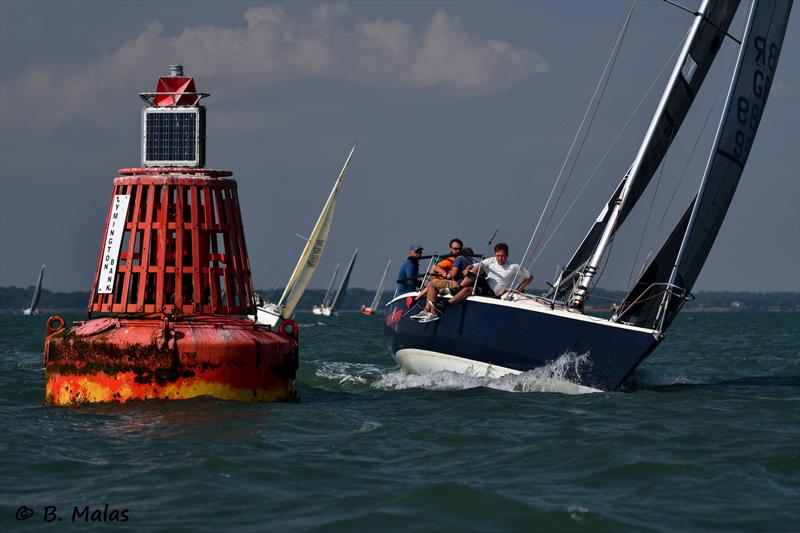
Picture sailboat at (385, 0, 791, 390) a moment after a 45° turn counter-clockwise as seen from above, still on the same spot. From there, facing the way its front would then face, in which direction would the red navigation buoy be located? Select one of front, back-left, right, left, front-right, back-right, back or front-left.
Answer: back-right

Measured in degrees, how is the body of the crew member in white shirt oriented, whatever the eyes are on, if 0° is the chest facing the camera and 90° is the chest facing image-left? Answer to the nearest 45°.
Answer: approximately 0°

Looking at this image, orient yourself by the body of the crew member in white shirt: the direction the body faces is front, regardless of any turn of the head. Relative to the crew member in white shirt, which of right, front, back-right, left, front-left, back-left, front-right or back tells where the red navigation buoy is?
front-right
